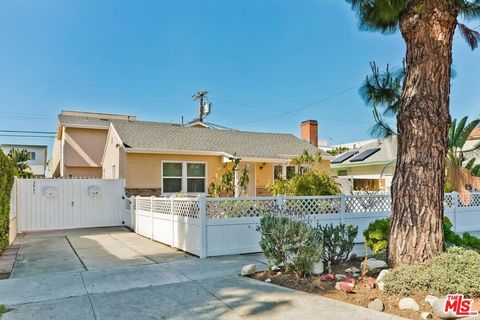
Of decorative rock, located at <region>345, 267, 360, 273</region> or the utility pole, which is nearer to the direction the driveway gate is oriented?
the decorative rock

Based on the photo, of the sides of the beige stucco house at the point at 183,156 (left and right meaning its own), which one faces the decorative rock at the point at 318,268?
front

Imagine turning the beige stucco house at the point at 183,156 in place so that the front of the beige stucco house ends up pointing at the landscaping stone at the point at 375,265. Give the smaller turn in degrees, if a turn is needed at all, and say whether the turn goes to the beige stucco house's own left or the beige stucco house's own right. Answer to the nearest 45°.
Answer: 0° — it already faces it

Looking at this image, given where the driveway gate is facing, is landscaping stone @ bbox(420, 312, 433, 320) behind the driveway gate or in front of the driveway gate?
in front

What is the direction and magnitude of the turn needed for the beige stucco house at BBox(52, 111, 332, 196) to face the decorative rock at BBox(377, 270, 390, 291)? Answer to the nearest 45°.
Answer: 0° — it already faces it

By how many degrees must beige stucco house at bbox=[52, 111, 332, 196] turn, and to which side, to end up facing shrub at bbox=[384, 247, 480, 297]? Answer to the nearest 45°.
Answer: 0° — it already faces it

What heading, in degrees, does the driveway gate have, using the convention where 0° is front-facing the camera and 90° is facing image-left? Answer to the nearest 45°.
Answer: approximately 0°

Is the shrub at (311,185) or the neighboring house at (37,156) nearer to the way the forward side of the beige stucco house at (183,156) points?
the shrub

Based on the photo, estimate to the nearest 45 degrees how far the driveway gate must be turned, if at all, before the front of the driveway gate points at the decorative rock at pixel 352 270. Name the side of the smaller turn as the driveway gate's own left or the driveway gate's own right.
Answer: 0° — it already faces it

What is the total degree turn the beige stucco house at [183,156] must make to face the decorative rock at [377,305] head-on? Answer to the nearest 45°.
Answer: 0° — it already faces it

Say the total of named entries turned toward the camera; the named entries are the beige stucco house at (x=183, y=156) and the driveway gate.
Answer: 2

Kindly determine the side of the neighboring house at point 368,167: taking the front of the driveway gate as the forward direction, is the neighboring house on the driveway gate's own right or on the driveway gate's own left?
on the driveway gate's own left

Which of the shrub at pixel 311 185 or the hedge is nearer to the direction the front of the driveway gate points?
the hedge

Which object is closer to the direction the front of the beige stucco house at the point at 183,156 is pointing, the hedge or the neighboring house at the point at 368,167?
the hedge
